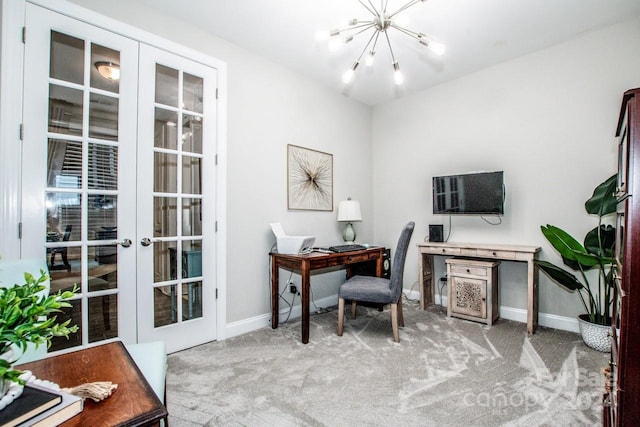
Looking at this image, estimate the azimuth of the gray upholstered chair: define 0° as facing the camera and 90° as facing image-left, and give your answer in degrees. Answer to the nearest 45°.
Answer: approximately 90°

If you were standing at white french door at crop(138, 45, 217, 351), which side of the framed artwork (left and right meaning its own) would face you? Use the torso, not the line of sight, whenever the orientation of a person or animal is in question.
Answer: right

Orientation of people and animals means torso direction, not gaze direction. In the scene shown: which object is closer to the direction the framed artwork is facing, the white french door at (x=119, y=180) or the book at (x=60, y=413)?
the book

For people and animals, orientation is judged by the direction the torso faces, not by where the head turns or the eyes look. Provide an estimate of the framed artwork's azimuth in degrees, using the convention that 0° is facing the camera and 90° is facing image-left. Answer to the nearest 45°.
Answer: approximately 315°

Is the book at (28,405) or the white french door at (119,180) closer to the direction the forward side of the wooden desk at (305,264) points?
the book

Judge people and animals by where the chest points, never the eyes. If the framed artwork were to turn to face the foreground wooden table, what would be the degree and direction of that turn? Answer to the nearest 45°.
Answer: approximately 45° to its right

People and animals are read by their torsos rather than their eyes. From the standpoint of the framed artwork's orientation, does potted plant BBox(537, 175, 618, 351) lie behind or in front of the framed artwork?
in front

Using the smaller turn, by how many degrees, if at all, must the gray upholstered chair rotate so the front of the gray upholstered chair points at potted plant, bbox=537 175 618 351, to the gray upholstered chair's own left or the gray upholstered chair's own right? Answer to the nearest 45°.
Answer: approximately 180°

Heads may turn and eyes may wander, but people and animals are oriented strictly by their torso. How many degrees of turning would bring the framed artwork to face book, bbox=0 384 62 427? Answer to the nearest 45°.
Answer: approximately 45° to its right

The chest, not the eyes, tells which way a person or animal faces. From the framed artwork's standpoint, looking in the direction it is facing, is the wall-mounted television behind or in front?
in front

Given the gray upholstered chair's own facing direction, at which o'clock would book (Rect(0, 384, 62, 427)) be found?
The book is roughly at 10 o'clock from the gray upholstered chair.

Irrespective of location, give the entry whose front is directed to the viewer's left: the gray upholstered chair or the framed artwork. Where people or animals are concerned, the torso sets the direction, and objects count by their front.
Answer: the gray upholstered chair

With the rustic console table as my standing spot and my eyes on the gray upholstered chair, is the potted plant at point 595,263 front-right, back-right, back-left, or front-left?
back-left

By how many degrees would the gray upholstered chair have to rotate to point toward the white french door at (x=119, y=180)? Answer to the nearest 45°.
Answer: approximately 45° to its left
